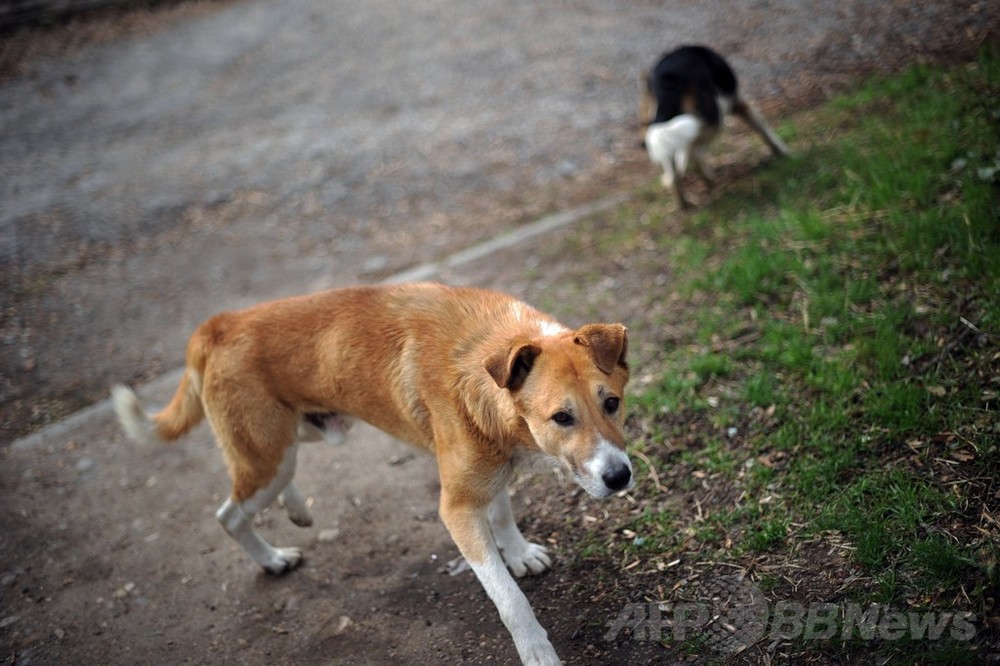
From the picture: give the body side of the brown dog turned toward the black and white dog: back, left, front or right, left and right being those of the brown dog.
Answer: left
